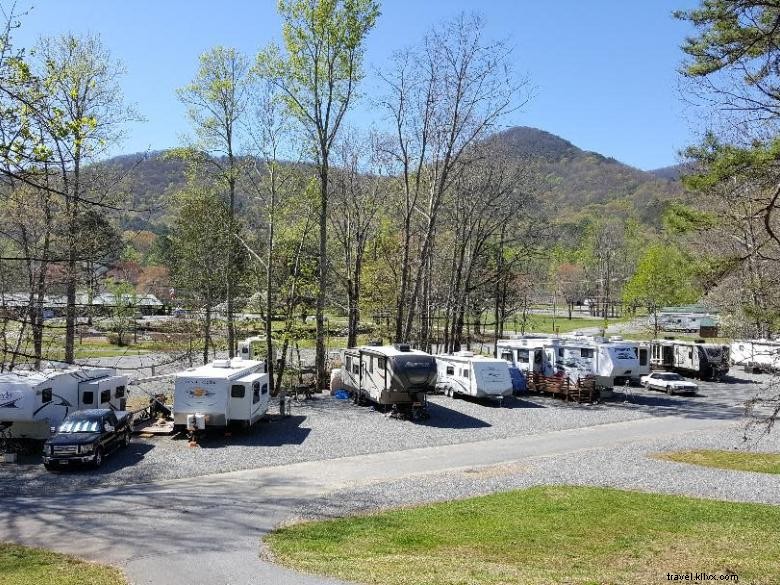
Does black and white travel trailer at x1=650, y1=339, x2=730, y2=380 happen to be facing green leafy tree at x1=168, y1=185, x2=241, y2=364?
no

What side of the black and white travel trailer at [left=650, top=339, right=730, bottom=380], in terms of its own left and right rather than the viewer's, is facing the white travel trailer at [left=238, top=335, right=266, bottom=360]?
right

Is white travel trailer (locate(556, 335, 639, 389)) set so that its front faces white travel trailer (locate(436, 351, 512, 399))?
no

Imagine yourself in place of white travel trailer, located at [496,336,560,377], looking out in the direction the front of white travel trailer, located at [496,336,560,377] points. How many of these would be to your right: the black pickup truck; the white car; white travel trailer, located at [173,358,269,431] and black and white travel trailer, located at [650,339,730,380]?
2

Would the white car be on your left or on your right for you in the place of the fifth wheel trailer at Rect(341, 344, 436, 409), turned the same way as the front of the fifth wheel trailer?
on your left

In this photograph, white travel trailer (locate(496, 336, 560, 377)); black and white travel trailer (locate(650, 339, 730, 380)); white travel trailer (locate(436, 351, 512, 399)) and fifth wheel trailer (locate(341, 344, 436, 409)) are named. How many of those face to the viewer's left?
0

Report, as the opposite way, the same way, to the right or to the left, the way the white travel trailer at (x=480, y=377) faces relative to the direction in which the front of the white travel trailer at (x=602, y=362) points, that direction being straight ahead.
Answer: the same way

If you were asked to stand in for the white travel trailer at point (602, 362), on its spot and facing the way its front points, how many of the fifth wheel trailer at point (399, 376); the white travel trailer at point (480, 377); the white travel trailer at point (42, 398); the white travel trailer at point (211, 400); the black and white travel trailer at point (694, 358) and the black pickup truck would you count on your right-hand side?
5

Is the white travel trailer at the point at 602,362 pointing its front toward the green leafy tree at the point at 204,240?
no

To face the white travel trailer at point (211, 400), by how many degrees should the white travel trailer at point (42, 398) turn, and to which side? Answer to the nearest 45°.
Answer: approximately 135° to its left

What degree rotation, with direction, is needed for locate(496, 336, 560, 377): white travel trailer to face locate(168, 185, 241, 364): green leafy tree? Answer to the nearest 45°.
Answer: approximately 135° to its right

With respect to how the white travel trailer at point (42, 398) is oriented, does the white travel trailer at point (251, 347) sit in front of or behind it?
behind

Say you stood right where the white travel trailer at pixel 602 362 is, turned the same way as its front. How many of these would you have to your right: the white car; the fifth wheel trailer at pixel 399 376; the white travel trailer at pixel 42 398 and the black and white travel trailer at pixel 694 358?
2
